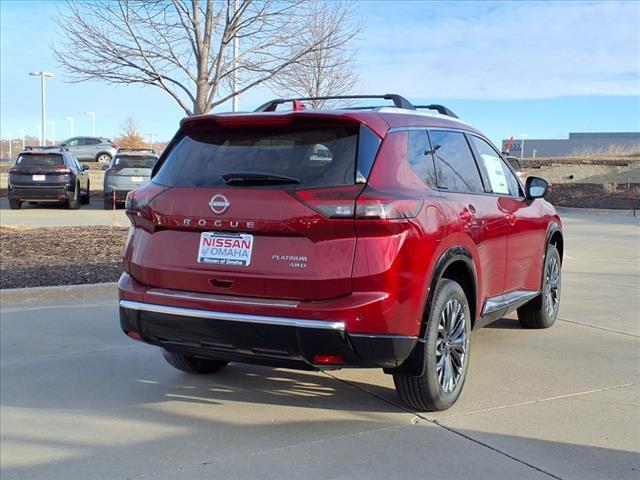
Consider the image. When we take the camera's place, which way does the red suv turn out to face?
facing away from the viewer and to the right of the viewer

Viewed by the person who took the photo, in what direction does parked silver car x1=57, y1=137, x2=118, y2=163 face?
facing to the left of the viewer

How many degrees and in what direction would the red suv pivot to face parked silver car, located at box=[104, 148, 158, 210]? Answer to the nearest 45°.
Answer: approximately 45° to its left

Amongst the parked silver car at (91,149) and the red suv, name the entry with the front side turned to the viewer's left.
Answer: the parked silver car

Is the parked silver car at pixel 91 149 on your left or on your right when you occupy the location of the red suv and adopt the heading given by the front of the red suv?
on your left

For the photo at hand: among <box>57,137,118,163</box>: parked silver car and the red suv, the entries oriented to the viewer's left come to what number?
1

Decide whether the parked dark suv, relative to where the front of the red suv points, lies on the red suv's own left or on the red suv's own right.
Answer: on the red suv's own left

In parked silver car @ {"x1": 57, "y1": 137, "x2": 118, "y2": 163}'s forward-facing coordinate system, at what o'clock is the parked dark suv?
The parked dark suv is roughly at 9 o'clock from the parked silver car.
